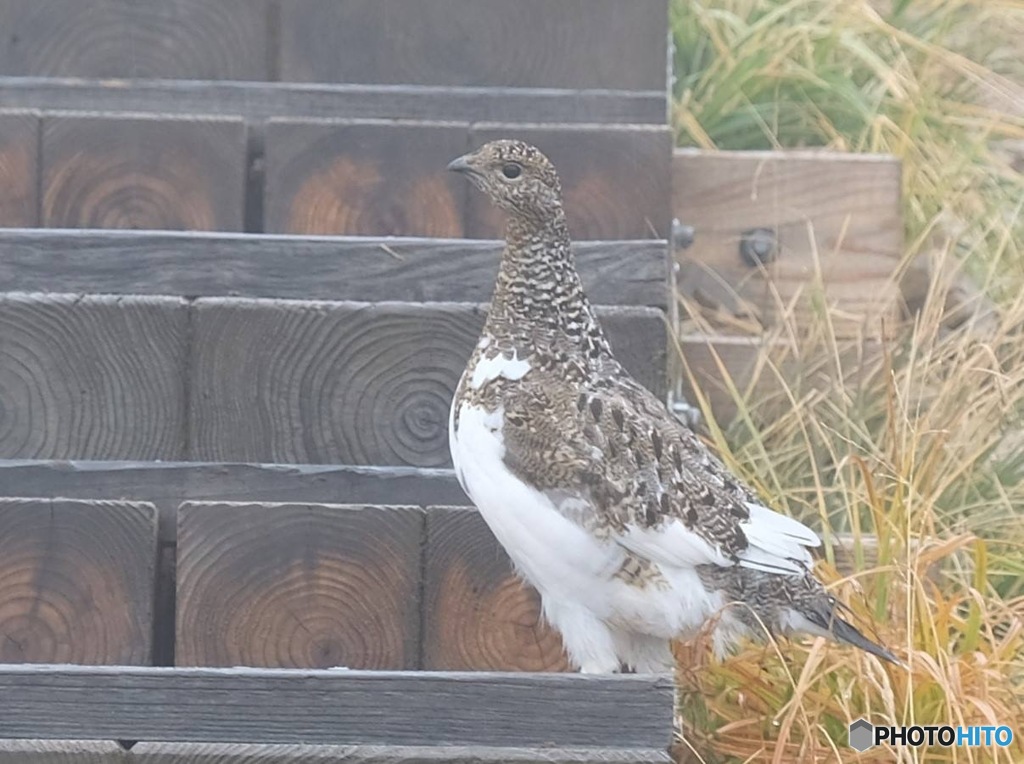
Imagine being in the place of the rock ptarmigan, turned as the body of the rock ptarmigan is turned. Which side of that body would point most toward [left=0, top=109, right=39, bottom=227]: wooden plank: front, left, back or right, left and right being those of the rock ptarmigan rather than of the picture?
front

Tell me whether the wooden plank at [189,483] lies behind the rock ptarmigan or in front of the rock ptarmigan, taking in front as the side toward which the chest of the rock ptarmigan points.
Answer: in front

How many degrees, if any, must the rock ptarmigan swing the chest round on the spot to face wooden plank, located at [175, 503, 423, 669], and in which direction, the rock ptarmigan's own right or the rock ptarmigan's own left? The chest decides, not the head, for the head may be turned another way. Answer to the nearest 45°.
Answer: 0° — it already faces it

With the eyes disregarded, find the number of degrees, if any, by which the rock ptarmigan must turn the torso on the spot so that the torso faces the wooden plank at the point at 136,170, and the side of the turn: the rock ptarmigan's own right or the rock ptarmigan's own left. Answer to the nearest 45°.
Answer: approximately 45° to the rock ptarmigan's own right

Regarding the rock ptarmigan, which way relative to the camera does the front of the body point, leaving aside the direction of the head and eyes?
to the viewer's left
